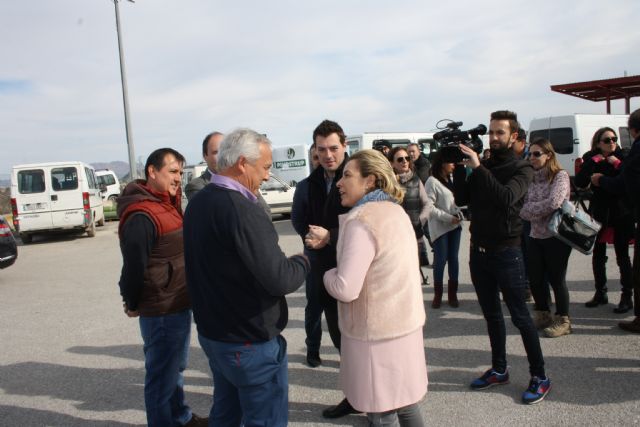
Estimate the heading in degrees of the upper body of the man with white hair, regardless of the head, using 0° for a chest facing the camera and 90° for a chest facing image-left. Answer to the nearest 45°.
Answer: approximately 225°

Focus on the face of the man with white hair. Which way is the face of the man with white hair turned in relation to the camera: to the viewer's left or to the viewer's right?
to the viewer's right

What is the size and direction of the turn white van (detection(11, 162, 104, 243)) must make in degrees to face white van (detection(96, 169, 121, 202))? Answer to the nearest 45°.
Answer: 0° — it already faces it

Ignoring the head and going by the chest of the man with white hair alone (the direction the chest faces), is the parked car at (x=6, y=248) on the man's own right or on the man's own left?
on the man's own left

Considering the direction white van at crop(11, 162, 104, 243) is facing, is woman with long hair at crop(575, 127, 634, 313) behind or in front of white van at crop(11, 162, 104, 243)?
behind

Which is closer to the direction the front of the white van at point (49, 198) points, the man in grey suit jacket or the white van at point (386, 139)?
the white van

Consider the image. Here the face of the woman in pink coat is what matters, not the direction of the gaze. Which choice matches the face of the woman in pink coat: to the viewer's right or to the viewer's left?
to the viewer's left

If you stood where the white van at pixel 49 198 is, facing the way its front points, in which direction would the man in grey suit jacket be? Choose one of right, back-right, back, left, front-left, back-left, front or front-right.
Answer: back

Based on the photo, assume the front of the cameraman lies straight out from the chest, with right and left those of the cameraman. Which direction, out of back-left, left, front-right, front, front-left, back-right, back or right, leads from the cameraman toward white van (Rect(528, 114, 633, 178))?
back-right

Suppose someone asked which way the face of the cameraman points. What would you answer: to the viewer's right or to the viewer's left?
to the viewer's left

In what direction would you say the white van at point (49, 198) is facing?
away from the camera
